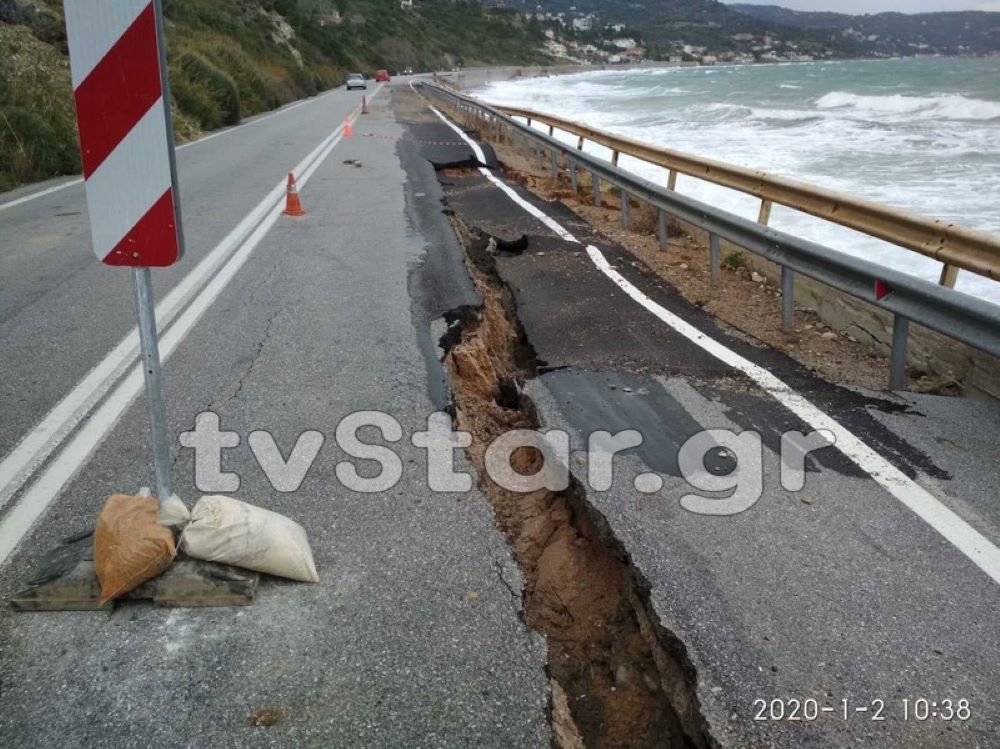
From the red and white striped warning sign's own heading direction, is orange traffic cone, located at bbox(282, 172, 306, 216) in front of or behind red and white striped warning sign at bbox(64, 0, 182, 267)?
behind

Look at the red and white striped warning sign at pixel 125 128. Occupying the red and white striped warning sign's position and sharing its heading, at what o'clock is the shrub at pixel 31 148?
The shrub is roughly at 6 o'clock from the red and white striped warning sign.

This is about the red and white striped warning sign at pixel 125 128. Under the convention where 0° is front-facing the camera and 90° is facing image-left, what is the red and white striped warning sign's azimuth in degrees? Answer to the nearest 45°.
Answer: approximately 0°

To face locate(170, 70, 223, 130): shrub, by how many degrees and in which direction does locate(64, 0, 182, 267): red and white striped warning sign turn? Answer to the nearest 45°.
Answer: approximately 180°

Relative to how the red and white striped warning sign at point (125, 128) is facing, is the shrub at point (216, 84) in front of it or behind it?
behind

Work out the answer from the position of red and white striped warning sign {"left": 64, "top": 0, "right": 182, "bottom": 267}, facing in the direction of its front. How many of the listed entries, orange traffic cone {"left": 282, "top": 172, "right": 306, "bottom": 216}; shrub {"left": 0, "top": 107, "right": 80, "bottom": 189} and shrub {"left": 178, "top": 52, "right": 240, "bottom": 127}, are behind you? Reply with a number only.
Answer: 3

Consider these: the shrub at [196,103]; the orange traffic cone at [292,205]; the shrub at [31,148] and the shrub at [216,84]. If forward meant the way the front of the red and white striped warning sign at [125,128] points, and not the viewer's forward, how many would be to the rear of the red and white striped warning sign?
4
